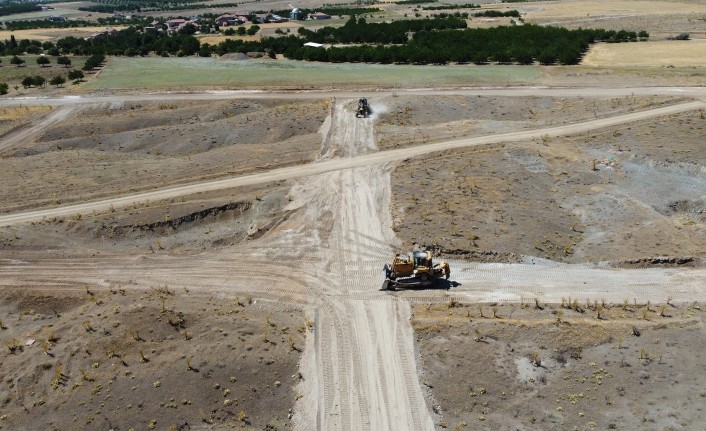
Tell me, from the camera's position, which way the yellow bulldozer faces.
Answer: facing to the left of the viewer
